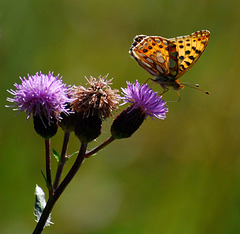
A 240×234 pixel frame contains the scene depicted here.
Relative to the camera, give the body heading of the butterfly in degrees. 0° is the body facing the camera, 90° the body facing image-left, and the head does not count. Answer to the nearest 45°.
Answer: approximately 270°

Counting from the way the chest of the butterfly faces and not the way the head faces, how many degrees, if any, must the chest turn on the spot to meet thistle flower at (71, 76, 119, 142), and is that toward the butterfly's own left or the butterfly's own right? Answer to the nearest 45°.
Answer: approximately 135° to the butterfly's own right
